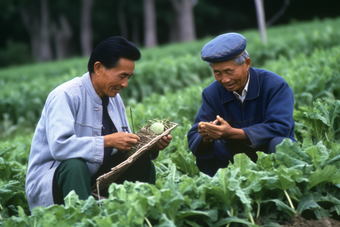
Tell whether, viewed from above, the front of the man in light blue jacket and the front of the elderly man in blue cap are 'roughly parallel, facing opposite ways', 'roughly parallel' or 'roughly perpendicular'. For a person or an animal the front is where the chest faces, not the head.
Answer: roughly perpendicular

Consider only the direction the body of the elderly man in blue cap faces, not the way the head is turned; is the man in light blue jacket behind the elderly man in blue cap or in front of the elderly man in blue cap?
in front

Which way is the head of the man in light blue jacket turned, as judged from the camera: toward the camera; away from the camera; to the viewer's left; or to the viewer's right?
to the viewer's right

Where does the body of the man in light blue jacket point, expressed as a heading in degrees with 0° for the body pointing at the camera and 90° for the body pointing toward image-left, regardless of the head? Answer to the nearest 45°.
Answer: approximately 315°

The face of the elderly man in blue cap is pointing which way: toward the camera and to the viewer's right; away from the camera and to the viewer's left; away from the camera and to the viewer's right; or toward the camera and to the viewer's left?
toward the camera and to the viewer's left

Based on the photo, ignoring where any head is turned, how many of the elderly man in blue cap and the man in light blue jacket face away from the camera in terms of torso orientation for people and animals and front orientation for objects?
0

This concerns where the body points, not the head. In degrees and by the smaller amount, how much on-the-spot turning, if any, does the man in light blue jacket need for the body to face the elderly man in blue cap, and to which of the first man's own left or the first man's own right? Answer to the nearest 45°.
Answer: approximately 45° to the first man's own left
